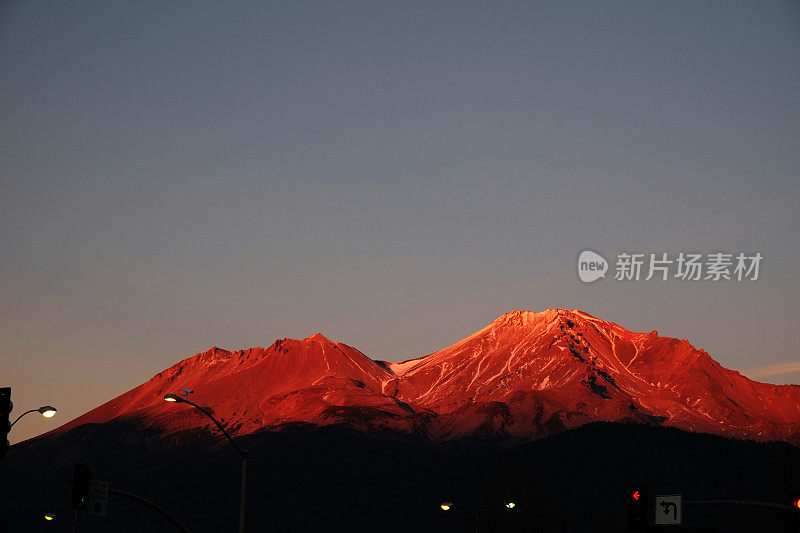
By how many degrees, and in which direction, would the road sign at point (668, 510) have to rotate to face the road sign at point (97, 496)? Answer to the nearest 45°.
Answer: approximately 45° to its right

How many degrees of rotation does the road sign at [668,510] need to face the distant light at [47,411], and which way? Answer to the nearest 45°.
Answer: approximately 45° to its right

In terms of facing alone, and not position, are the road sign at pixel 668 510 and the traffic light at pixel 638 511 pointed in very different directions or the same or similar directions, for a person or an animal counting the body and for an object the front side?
same or similar directions

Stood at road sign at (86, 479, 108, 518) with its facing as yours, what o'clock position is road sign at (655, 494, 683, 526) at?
road sign at (655, 494, 683, 526) is roughly at 9 o'clock from road sign at (86, 479, 108, 518).

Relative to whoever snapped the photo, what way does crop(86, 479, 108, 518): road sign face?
facing the viewer

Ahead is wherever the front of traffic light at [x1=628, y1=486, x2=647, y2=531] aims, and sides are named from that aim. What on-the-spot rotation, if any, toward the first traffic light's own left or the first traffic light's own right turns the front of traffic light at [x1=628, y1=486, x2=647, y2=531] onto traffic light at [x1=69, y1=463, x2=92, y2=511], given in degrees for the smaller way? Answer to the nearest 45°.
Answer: approximately 45° to the first traffic light's own right

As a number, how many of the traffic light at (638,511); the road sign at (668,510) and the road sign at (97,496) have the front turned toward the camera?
3

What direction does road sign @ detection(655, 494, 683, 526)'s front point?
toward the camera

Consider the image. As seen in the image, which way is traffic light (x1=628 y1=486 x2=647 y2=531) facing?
toward the camera
